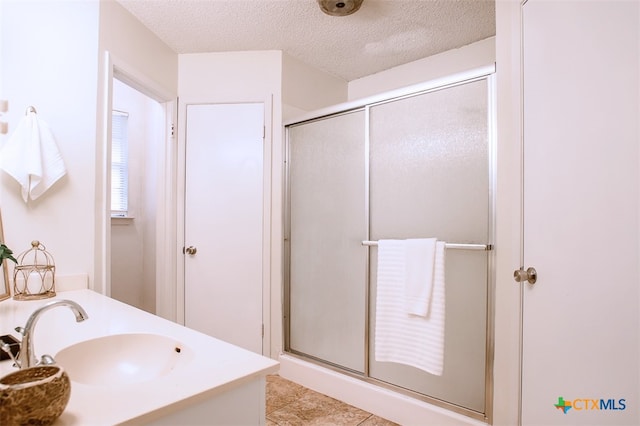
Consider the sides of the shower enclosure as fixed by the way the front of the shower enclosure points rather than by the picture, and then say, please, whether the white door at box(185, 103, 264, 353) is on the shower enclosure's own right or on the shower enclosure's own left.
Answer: on the shower enclosure's own right

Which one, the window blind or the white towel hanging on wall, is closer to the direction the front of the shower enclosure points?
the white towel hanging on wall

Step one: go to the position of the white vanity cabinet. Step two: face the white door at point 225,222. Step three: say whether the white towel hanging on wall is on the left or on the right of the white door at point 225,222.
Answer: left

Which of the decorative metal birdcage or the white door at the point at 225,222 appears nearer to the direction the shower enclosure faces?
the decorative metal birdcage

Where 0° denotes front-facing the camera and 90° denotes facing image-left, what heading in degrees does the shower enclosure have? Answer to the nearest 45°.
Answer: approximately 45°

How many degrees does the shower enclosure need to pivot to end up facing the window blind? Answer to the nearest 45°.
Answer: approximately 45° to its right

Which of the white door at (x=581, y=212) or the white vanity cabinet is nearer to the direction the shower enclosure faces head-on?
the white vanity cabinet

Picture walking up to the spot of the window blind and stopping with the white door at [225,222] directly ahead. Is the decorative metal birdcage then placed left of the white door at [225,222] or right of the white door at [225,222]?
right

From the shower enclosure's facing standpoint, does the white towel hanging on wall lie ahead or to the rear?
ahead

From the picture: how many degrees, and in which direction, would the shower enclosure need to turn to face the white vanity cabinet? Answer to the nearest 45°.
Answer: approximately 45° to its left
